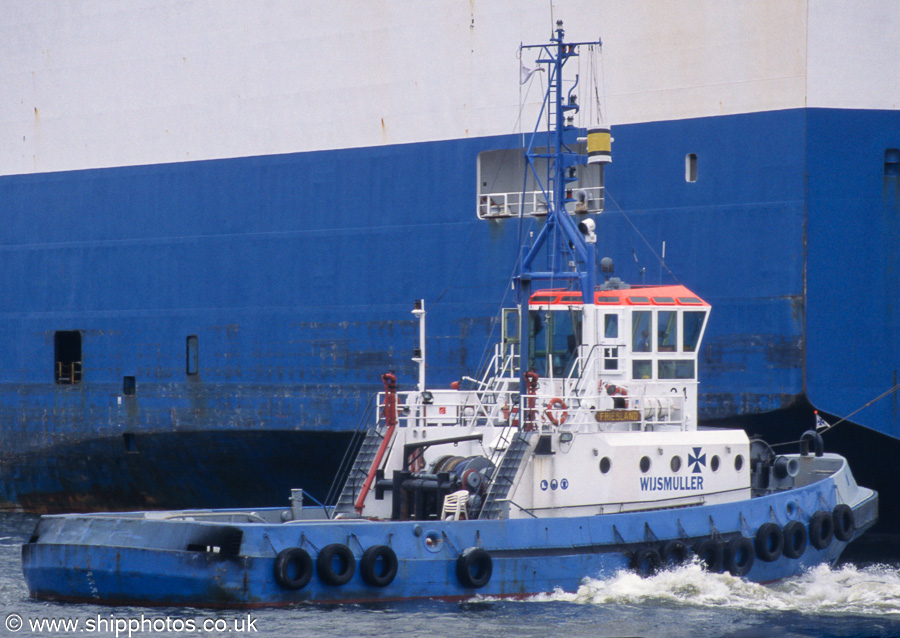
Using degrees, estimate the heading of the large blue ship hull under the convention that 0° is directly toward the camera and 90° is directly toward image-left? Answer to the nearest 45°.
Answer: approximately 135°

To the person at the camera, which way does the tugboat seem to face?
facing away from the viewer and to the right of the viewer
